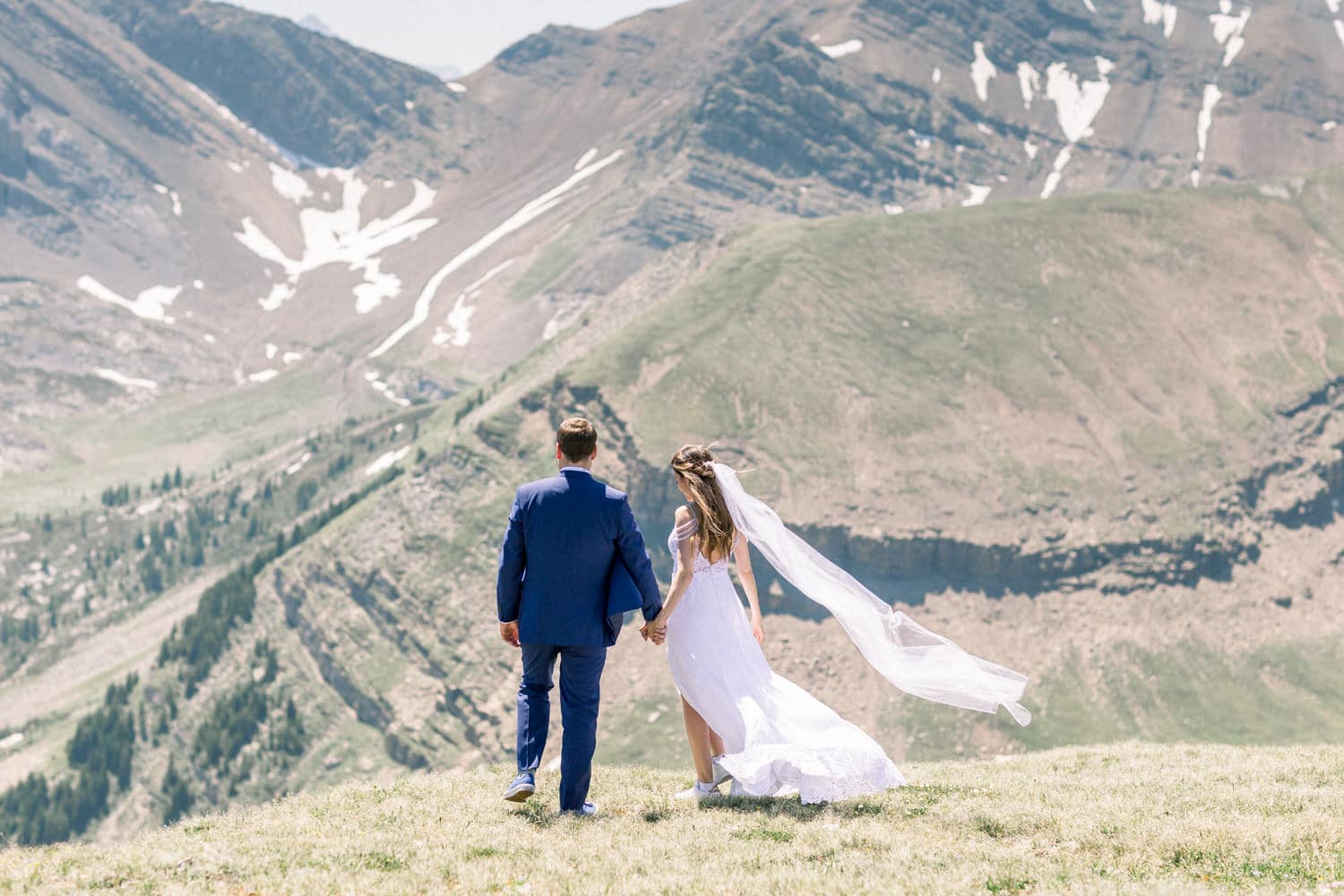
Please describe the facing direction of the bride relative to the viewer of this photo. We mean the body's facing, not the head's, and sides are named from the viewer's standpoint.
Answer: facing away from the viewer and to the left of the viewer

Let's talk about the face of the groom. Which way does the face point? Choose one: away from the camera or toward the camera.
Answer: away from the camera

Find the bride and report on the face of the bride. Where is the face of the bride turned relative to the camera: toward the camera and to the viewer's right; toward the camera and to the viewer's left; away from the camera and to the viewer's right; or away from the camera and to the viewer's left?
away from the camera and to the viewer's left

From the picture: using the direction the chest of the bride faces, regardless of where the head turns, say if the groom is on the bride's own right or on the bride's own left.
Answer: on the bride's own left

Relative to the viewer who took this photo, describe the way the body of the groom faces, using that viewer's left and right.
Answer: facing away from the viewer

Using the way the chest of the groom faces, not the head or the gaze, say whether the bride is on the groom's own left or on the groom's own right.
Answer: on the groom's own right
